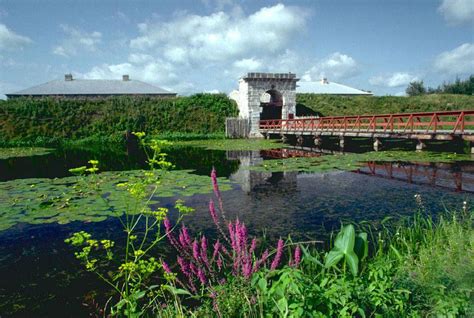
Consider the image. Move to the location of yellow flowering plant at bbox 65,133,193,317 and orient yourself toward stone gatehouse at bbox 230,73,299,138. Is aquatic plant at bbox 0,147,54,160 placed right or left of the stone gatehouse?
left

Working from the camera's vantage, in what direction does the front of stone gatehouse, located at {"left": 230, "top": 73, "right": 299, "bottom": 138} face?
facing the viewer and to the right of the viewer

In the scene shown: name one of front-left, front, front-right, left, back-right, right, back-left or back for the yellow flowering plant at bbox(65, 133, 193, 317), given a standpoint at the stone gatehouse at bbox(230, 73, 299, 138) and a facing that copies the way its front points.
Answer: front-right

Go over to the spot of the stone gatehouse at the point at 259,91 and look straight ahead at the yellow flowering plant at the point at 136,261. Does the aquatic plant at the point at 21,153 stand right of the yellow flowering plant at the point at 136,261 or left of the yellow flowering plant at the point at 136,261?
right

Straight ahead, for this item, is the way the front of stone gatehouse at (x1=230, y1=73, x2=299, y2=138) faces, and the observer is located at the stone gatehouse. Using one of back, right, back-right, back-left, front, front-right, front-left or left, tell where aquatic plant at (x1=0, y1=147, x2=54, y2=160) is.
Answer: right
